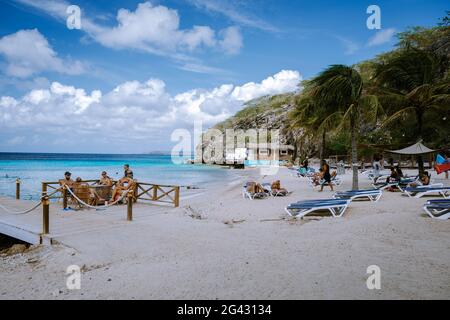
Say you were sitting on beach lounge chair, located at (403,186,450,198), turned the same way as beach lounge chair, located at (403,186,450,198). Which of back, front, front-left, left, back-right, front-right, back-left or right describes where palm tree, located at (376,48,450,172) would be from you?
right

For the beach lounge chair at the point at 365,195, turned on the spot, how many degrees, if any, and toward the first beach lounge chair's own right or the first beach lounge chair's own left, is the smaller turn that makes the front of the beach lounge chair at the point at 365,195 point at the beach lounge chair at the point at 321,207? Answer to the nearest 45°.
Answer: approximately 45° to the first beach lounge chair's own left

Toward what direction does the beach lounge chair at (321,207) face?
to the viewer's left

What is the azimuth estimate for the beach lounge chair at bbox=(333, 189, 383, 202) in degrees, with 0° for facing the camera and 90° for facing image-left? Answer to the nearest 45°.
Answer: approximately 90°

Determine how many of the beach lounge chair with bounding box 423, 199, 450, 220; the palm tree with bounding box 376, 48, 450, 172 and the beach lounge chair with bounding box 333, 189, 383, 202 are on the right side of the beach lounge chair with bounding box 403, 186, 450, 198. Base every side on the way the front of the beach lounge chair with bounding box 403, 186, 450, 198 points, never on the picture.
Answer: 1

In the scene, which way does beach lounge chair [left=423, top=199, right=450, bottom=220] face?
to the viewer's left

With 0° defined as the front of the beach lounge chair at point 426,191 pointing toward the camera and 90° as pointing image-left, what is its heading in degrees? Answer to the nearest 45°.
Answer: approximately 90°

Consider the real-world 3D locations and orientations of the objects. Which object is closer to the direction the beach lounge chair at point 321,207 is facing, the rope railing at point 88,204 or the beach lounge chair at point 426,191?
the rope railing

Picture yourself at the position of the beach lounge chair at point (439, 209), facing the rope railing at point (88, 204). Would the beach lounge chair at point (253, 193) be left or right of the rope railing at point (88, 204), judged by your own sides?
right
